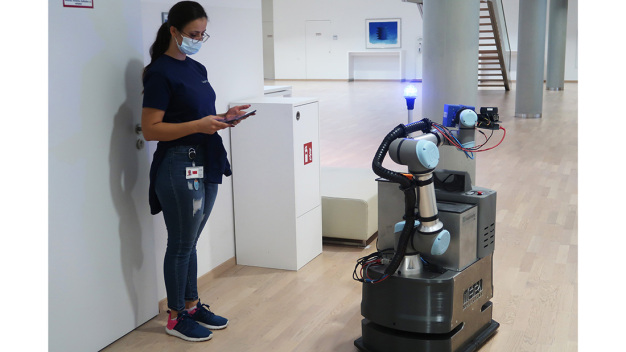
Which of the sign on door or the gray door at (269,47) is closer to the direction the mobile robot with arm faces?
the sign on door

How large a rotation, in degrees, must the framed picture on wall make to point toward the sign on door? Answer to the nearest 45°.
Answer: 0° — it already faces it

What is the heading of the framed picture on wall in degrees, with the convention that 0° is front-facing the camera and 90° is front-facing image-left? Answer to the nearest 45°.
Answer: approximately 0°

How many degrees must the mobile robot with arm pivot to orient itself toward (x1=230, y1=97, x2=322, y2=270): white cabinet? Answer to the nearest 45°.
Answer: approximately 90° to its right

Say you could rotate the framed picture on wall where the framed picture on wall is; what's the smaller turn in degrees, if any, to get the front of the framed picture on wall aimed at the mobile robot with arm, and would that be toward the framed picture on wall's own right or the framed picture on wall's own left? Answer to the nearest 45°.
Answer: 0° — it already faces it

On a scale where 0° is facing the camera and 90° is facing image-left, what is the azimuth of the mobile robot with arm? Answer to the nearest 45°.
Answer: approximately 45°

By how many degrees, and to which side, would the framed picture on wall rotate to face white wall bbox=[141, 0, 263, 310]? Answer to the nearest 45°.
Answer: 0° — it already faces it

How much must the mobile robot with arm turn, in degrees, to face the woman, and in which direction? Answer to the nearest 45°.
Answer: approximately 45° to its right
